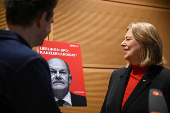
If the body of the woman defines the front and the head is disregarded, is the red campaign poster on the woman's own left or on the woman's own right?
on the woman's own right

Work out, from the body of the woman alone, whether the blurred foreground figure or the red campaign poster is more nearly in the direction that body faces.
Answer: the blurred foreground figure

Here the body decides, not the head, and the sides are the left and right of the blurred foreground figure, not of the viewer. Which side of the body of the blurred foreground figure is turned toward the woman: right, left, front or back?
front

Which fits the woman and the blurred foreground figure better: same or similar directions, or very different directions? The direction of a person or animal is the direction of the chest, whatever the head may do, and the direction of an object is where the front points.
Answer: very different directions

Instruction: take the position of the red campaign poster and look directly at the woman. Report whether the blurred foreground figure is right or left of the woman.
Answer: right

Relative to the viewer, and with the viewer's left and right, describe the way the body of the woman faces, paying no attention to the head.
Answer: facing the viewer and to the left of the viewer

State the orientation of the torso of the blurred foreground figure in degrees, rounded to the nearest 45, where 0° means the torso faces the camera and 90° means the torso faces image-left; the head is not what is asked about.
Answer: approximately 225°

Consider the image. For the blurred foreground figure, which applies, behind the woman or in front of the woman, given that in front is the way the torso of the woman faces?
in front

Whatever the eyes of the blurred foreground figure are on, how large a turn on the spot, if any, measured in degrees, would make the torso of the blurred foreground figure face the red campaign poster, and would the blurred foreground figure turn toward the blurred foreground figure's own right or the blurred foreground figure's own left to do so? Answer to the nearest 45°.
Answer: approximately 45° to the blurred foreground figure's own left
